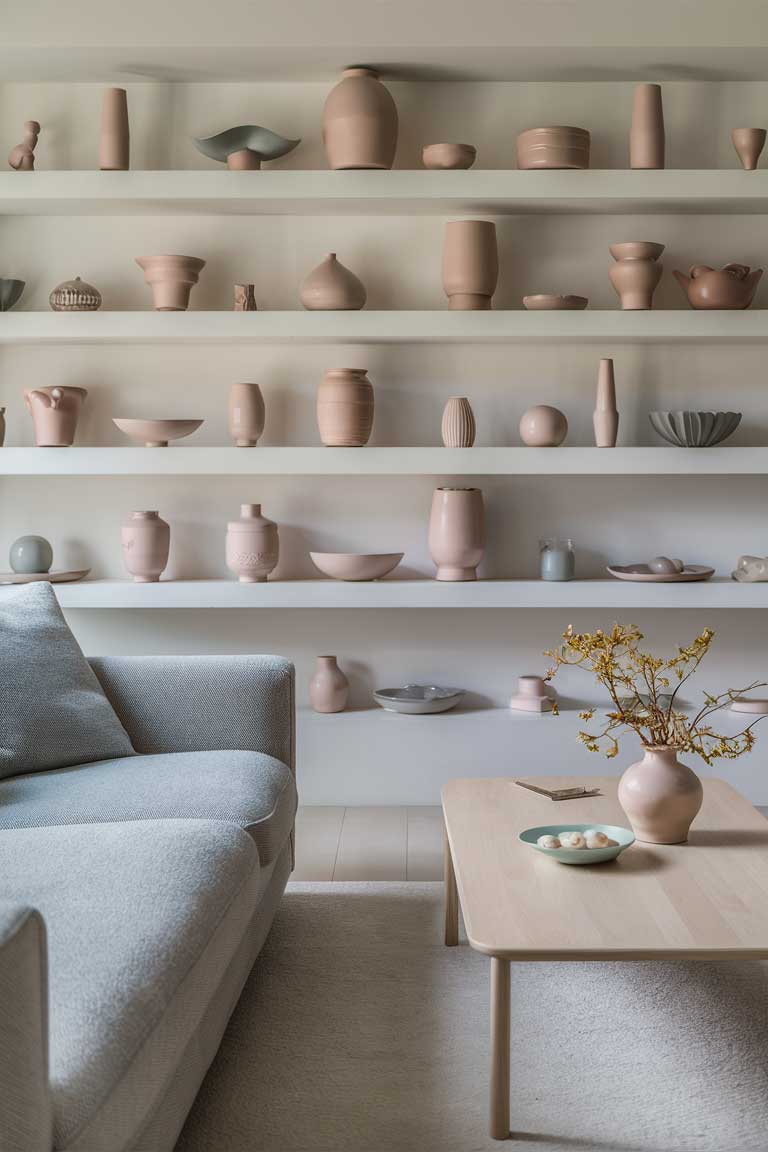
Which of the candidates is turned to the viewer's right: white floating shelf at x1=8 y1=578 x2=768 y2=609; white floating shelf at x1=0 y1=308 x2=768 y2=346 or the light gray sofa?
the light gray sofa

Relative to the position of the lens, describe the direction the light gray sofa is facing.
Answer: facing to the right of the viewer

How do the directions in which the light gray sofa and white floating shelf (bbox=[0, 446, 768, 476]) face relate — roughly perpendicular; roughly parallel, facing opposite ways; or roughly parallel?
roughly perpendicular

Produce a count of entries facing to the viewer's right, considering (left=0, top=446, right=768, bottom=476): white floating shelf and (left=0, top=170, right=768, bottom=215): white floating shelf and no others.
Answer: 0

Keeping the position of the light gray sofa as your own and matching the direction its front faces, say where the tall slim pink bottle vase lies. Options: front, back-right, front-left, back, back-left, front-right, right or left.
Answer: front-left

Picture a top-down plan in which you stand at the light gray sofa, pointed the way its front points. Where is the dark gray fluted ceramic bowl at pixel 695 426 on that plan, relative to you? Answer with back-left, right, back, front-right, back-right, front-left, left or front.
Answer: front-left

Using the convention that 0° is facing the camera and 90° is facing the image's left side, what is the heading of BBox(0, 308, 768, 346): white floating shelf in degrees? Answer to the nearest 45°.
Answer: approximately 0°

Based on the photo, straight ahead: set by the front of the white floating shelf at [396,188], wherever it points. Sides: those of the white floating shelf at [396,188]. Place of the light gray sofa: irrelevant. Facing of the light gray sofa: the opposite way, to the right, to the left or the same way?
to the left
